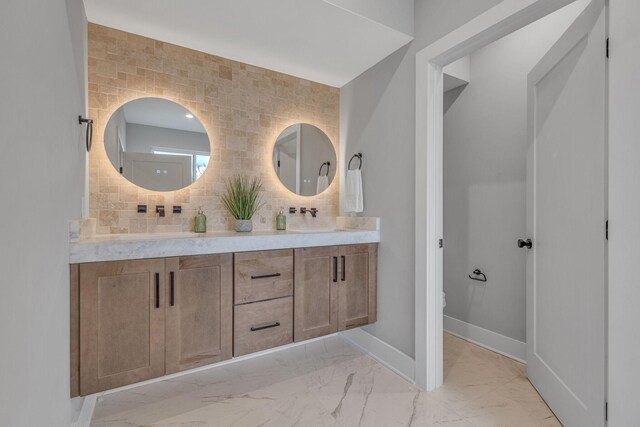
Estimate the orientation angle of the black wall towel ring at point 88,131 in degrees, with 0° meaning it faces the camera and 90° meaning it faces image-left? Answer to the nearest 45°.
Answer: approximately 270°

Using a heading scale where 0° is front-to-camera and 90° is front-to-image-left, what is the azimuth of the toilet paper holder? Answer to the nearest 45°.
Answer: approximately 45°

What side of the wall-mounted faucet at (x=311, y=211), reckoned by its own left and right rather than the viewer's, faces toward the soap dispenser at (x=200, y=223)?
right

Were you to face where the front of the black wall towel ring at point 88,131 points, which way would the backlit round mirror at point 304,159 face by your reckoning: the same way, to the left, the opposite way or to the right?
to the right

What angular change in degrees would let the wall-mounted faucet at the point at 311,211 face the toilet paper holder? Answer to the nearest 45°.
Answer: approximately 45° to its left

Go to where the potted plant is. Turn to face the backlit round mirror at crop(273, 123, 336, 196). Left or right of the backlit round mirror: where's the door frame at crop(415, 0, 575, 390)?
right

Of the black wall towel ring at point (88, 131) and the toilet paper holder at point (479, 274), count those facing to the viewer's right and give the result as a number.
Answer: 1

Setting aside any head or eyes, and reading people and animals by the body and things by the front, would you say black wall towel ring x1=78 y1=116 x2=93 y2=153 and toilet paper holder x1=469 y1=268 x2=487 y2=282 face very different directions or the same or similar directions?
very different directions

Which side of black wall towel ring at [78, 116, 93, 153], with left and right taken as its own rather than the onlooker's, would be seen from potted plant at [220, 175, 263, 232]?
front

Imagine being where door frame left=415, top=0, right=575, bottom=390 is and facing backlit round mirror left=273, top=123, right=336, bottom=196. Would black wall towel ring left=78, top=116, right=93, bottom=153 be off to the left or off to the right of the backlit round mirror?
left

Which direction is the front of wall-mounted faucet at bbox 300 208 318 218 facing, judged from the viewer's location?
facing the viewer and to the right of the viewer

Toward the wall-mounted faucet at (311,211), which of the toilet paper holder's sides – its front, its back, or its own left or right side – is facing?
front

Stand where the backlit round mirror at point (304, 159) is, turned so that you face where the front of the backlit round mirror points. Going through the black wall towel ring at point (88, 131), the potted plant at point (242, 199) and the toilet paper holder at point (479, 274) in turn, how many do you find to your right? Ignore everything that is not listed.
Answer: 2
